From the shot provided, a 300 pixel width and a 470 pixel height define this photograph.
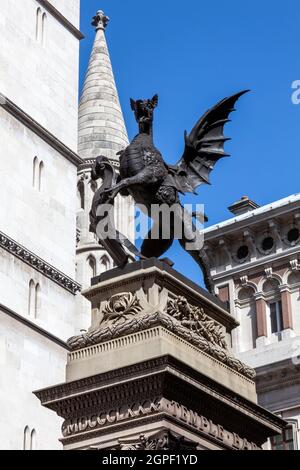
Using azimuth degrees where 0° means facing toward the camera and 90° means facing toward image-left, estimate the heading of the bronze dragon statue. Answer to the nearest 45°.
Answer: approximately 45°
